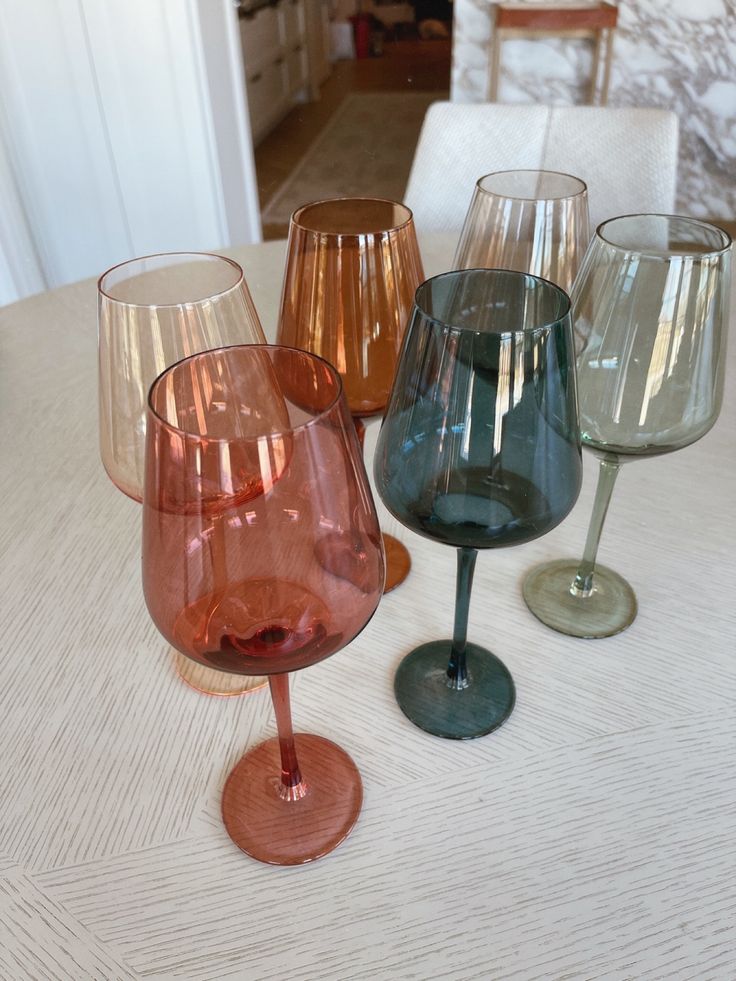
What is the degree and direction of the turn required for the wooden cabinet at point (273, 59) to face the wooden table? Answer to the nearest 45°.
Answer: approximately 45° to its right

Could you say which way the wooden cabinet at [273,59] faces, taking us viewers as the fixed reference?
facing the viewer and to the right of the viewer

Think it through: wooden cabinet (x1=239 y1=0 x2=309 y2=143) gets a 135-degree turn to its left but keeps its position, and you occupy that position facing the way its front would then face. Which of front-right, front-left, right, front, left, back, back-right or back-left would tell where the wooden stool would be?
back-right

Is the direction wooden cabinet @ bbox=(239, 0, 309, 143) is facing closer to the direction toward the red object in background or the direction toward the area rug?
the area rug

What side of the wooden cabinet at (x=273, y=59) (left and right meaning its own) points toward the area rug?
front

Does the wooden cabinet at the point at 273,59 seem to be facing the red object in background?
no
